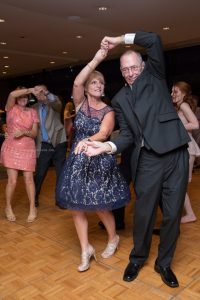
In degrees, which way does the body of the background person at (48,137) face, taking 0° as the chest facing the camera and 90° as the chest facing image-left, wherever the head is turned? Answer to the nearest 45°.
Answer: approximately 45°

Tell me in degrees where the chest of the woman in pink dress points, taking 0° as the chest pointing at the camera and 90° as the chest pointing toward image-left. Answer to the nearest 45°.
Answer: approximately 0°
